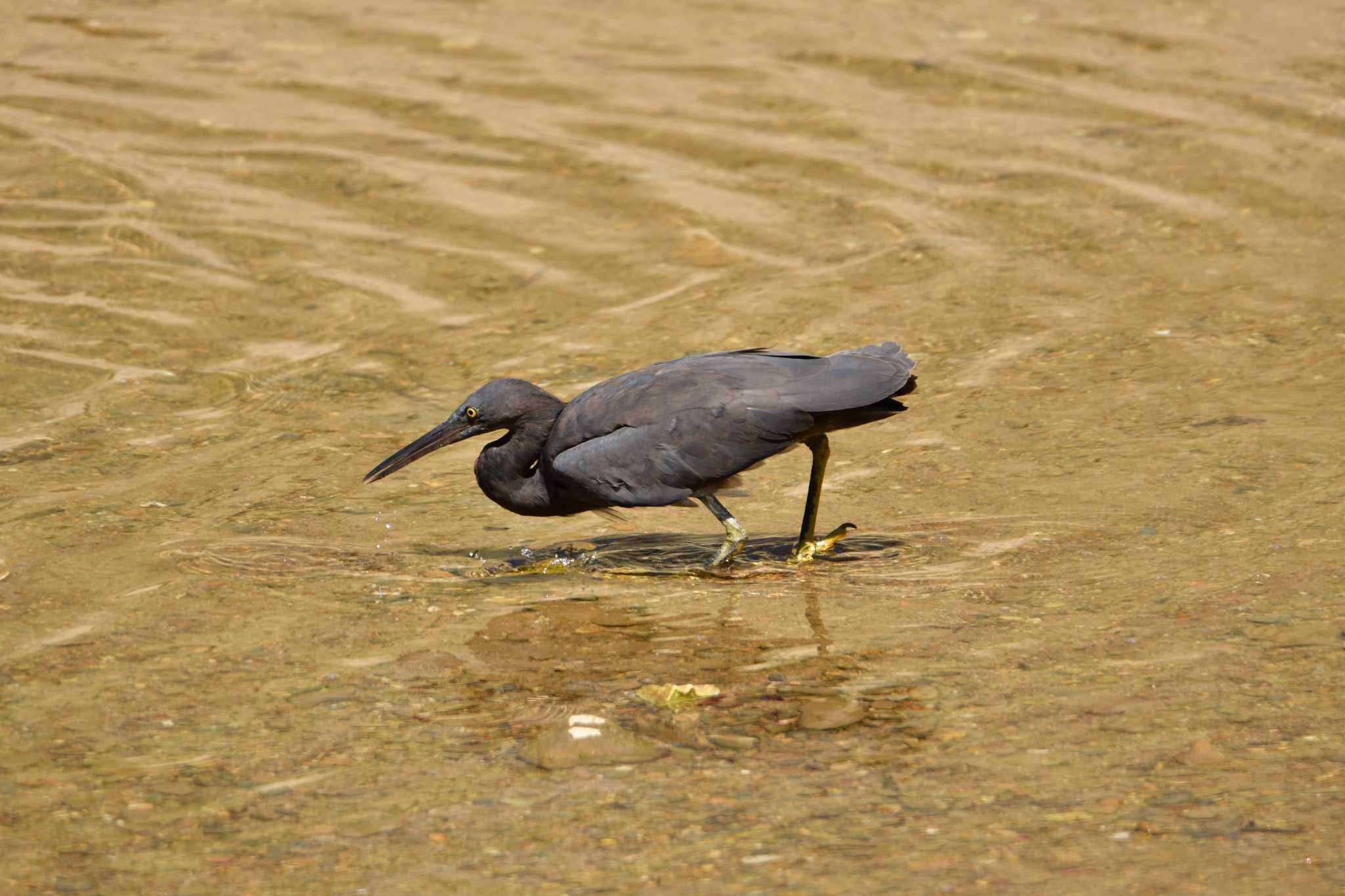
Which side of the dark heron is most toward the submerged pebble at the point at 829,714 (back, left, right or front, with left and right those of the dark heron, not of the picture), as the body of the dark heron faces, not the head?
left

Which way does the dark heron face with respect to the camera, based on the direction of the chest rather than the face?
to the viewer's left

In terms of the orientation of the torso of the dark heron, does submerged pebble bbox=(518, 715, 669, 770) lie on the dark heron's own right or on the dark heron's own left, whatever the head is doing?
on the dark heron's own left
